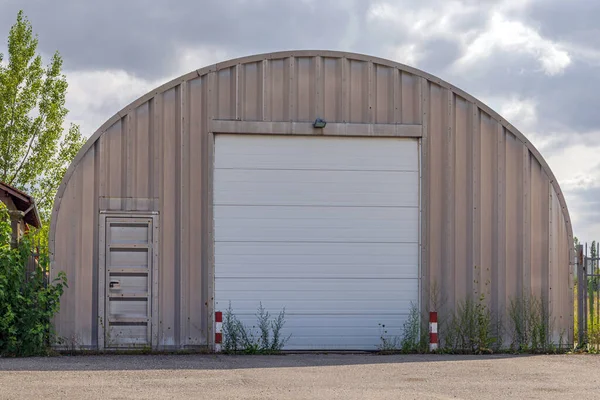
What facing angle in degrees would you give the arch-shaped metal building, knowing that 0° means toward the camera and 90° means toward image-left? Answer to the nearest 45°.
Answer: approximately 0°

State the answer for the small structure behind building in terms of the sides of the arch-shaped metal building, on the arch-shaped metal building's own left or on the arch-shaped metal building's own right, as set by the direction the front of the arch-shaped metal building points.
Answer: on the arch-shaped metal building's own right

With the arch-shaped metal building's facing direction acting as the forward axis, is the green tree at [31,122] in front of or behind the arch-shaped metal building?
behind

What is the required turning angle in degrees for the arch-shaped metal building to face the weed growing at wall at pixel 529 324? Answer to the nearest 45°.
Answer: approximately 90° to its left

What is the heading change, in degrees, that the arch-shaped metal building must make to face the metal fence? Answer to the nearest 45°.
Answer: approximately 90° to its left
